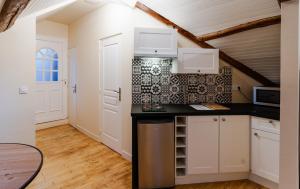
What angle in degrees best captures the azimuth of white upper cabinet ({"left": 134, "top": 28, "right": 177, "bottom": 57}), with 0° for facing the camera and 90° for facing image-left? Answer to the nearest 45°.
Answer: approximately 0°

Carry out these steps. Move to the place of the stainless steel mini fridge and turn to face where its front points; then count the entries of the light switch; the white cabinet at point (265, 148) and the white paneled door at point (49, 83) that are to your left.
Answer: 1

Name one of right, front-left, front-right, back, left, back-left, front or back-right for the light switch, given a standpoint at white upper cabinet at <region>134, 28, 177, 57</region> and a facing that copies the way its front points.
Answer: right

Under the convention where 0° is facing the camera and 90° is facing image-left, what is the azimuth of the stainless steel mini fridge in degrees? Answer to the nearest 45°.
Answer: approximately 0°

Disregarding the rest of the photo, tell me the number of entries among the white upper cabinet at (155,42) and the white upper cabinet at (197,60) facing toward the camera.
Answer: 2

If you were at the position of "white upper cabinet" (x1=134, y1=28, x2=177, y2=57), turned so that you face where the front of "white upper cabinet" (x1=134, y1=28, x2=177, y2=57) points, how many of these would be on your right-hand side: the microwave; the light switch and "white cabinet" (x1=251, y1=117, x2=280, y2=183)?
1

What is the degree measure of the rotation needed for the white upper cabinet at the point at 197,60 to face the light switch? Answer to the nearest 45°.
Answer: approximately 90° to its right
